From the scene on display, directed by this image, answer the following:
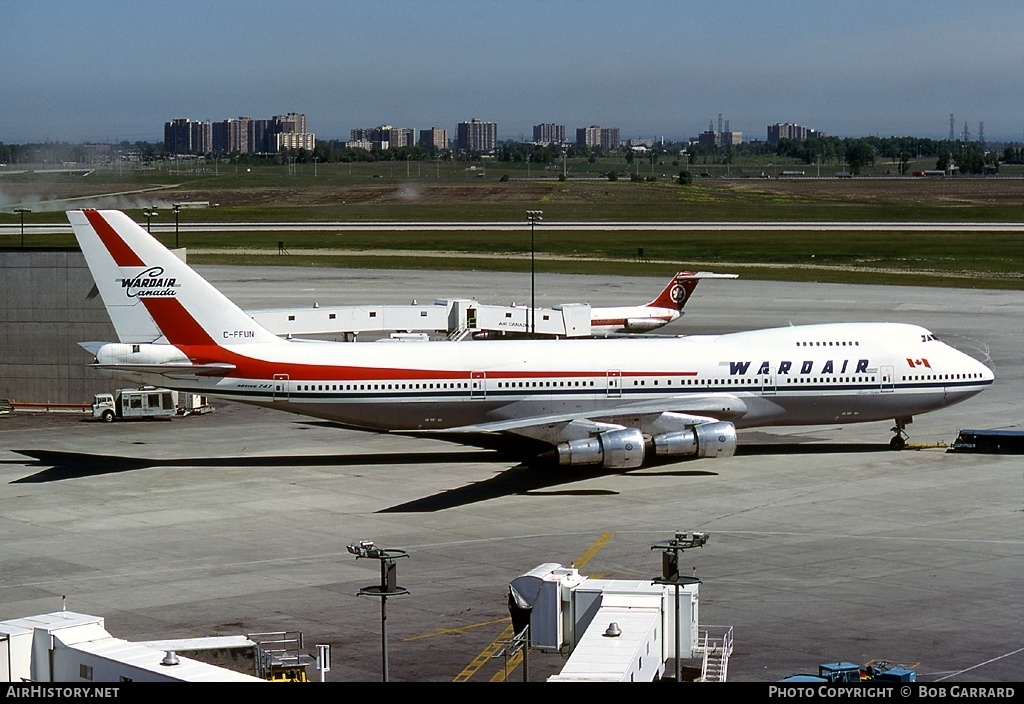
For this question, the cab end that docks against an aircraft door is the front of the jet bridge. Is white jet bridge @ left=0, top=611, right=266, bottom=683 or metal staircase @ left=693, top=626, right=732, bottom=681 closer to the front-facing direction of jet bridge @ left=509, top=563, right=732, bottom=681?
the white jet bridge

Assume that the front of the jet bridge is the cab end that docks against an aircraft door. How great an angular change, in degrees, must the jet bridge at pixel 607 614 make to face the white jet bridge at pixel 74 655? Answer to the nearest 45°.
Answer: approximately 45° to its left
